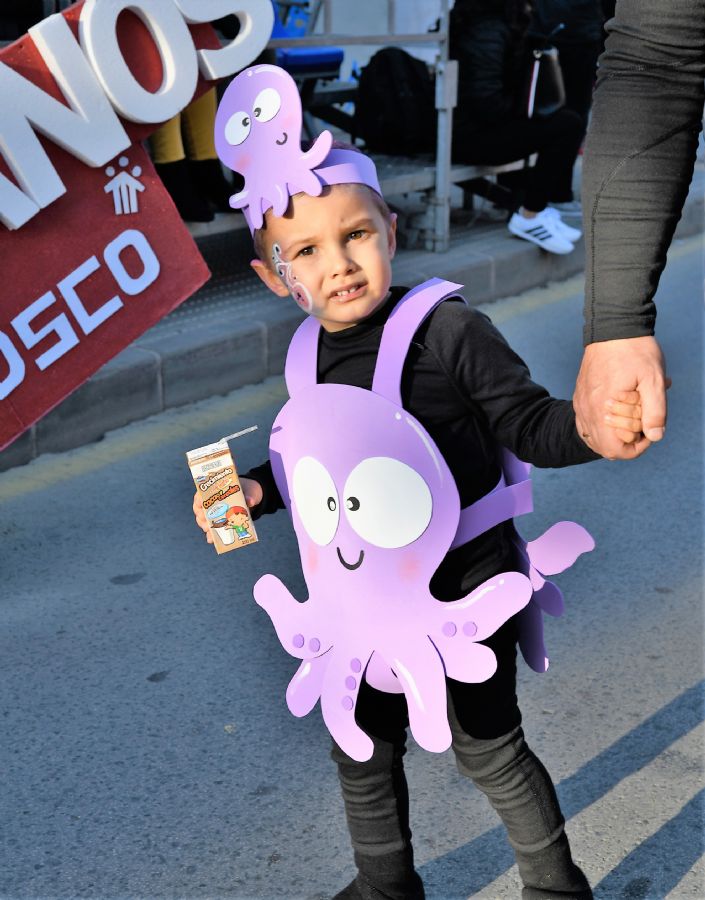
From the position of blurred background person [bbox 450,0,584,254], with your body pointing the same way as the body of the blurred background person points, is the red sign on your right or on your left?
on your right

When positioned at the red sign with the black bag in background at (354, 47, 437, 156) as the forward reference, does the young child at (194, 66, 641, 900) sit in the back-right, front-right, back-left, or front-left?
back-right

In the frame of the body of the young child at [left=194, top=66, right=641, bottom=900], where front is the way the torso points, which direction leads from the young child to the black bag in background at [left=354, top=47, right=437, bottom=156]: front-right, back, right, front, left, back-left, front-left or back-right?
back-right

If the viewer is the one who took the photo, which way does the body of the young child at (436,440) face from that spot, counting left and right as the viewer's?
facing the viewer and to the left of the viewer

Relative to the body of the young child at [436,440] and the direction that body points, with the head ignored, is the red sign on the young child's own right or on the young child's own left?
on the young child's own right

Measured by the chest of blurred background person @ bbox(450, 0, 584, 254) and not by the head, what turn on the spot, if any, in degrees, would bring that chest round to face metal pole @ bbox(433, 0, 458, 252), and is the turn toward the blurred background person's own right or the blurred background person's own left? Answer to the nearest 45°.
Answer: approximately 135° to the blurred background person's own right

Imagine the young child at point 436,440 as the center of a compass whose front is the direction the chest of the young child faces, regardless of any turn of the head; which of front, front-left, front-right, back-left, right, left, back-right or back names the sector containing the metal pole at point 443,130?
back-right

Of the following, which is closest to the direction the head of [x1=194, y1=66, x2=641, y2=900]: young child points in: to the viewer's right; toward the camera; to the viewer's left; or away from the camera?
toward the camera

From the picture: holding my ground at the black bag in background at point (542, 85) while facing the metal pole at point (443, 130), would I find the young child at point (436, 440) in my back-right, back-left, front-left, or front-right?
front-left

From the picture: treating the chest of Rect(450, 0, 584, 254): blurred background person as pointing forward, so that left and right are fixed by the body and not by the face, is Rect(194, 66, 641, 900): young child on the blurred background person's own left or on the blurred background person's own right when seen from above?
on the blurred background person's own right
